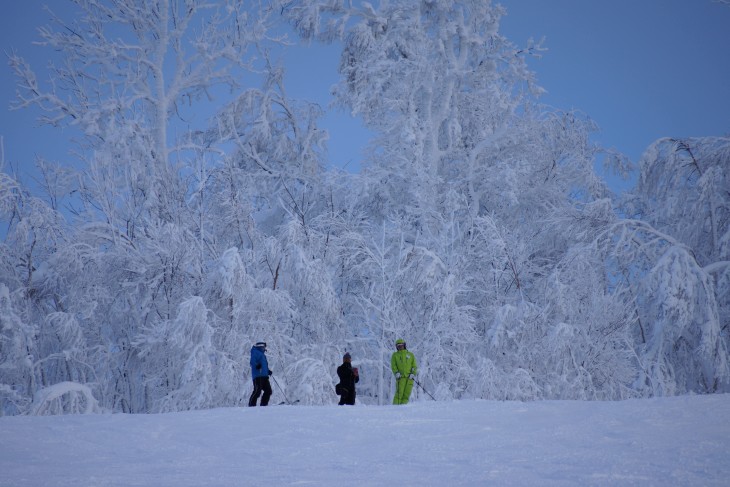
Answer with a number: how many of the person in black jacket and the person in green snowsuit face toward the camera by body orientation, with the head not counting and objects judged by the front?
2

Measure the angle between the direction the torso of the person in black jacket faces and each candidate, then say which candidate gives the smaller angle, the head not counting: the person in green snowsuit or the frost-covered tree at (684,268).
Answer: the person in green snowsuit

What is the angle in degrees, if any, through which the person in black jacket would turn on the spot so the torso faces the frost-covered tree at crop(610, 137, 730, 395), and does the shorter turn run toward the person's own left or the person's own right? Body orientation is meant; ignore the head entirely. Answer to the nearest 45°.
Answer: approximately 90° to the person's own left

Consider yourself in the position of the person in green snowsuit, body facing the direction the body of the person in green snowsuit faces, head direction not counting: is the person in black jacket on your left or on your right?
on your right

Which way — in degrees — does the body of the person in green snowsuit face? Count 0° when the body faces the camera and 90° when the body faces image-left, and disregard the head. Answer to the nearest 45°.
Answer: approximately 0°

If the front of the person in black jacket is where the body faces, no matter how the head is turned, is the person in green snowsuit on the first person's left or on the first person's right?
on the first person's left

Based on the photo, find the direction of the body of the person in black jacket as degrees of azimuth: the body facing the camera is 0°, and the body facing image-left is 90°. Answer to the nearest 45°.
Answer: approximately 0°

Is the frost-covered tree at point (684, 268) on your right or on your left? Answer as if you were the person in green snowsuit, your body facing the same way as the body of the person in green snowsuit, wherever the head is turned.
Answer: on your left
